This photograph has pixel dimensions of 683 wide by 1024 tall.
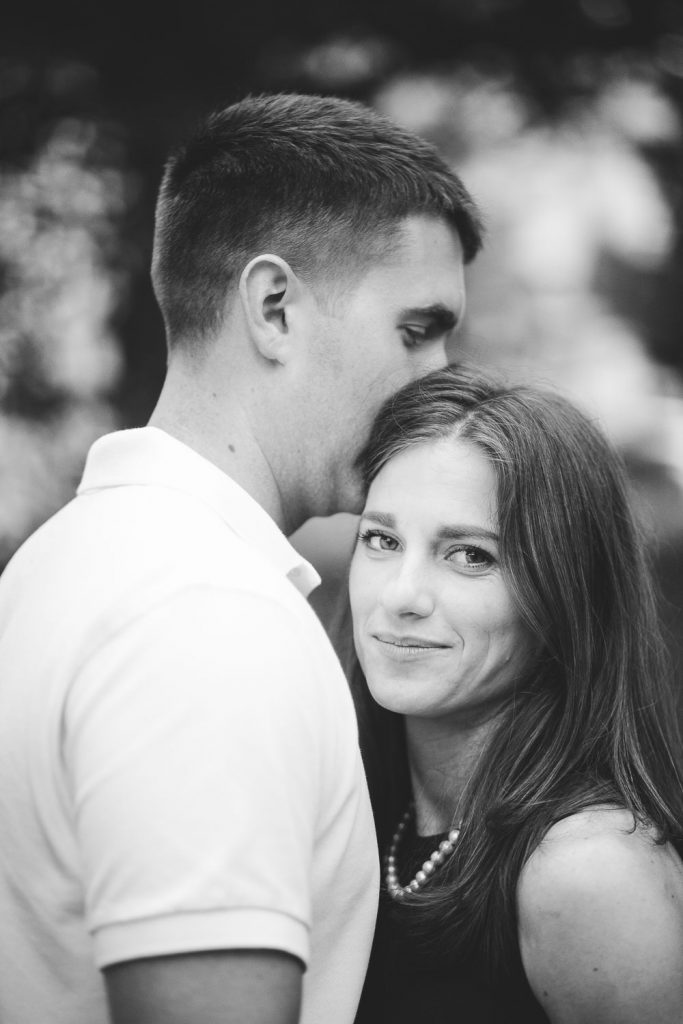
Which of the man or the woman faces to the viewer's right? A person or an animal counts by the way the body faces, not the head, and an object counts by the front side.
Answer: the man

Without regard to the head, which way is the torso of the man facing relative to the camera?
to the viewer's right

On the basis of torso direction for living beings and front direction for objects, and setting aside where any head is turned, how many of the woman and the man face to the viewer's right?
1

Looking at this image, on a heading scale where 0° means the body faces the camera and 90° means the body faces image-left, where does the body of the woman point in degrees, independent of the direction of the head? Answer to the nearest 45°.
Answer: approximately 45°

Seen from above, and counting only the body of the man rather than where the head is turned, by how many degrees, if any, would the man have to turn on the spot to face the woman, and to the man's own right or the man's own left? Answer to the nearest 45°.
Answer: approximately 45° to the man's own left
